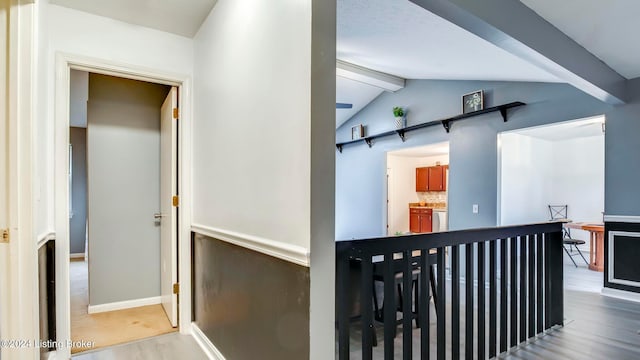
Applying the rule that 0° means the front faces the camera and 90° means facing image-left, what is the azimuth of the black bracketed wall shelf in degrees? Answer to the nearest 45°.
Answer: approximately 45°

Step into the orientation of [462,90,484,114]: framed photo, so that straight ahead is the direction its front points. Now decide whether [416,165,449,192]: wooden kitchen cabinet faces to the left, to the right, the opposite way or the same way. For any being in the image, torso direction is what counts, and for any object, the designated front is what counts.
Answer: the same way

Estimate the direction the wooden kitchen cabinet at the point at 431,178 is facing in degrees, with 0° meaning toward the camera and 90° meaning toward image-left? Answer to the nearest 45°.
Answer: approximately 45°

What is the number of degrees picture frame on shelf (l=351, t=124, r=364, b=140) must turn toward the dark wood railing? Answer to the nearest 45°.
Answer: approximately 45° to its left

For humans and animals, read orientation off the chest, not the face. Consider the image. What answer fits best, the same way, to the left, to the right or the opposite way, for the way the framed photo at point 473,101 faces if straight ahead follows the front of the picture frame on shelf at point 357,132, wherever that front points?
the same way

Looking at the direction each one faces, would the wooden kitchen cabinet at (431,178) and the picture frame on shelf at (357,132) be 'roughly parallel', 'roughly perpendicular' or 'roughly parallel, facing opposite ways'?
roughly parallel

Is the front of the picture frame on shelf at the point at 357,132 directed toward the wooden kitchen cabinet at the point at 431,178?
no

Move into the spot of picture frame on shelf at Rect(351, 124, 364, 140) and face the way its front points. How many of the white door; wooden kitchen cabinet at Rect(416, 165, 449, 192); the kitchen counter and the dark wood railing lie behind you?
2

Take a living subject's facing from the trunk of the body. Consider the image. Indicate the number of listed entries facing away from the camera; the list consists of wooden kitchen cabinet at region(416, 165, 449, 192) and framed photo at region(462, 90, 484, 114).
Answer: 0

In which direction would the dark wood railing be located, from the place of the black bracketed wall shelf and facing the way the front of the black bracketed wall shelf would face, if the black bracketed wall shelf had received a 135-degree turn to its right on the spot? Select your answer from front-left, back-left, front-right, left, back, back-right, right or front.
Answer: back

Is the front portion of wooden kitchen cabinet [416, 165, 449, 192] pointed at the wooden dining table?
no

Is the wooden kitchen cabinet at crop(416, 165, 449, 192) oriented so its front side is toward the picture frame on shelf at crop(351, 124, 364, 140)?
yes

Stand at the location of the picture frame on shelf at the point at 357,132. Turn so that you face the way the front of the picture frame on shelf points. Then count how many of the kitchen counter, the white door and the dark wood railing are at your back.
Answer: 1

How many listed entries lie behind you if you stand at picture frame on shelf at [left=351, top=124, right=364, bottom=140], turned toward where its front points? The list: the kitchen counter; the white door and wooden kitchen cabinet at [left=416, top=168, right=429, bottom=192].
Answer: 2

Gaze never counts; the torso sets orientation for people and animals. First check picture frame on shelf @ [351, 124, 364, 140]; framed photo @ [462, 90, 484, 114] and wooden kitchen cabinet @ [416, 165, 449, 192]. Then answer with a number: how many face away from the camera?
0

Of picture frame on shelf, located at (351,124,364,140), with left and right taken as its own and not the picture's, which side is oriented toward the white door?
front

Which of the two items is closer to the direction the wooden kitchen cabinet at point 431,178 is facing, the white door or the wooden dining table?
the white door

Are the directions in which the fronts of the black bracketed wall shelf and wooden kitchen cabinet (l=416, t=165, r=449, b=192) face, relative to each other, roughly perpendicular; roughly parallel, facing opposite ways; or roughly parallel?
roughly parallel

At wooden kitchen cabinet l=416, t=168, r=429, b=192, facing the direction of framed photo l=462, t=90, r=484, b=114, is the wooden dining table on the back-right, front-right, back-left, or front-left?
front-left

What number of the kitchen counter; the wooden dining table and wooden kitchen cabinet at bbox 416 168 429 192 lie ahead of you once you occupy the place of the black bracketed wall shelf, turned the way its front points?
0
